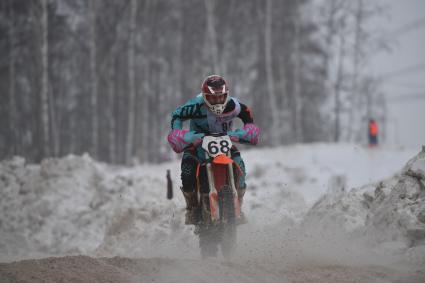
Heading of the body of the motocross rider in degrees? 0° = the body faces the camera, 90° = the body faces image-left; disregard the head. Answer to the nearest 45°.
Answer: approximately 0°

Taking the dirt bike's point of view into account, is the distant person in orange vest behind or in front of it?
behind

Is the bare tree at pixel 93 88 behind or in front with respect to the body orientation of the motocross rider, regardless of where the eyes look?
behind

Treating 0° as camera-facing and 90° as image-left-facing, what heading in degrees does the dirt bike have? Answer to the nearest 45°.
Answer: approximately 0°

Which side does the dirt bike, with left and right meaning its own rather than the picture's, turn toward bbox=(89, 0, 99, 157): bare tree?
back

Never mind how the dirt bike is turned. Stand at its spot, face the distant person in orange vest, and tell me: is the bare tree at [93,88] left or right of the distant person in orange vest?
left

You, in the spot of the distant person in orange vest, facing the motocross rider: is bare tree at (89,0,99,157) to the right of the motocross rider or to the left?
right
